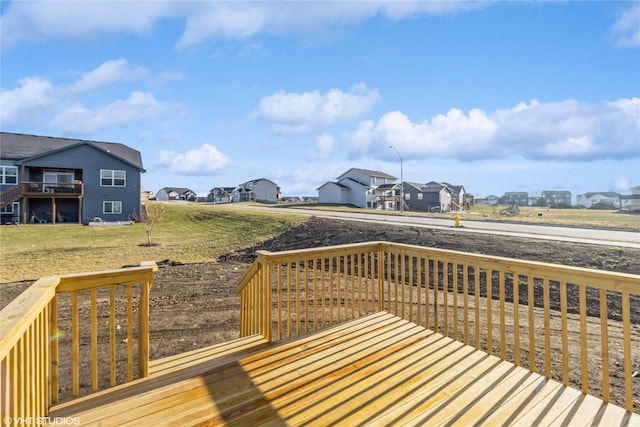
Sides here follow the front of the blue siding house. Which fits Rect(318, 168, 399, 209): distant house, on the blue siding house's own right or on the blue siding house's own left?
on the blue siding house's own right

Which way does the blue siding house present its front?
away from the camera

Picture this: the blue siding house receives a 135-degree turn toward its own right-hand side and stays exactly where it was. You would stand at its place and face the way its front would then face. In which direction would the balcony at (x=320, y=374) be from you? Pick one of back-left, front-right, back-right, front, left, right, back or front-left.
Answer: front-right
